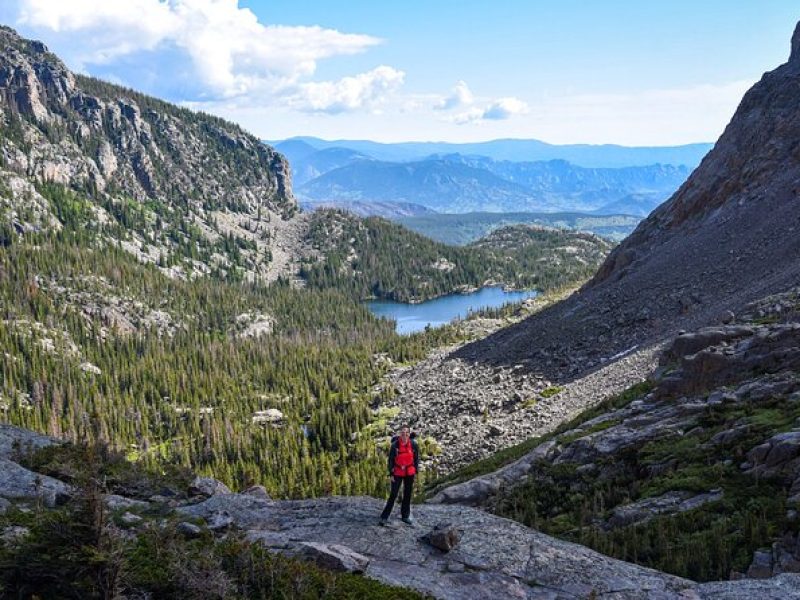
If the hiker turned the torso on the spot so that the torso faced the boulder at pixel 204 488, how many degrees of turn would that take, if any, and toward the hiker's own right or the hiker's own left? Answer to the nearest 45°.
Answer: approximately 135° to the hiker's own right

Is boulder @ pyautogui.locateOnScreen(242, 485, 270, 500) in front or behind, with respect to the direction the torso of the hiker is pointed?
behind

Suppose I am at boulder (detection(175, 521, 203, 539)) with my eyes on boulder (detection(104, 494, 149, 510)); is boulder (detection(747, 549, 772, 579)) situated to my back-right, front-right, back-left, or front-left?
back-right

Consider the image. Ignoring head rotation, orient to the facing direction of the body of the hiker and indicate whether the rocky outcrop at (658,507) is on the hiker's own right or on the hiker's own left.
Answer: on the hiker's own left

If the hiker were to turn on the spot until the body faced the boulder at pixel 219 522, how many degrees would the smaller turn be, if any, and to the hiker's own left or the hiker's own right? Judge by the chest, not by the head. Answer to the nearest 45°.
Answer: approximately 90° to the hiker's own right

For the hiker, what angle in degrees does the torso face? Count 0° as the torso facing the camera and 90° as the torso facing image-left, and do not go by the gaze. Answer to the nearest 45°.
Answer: approximately 0°

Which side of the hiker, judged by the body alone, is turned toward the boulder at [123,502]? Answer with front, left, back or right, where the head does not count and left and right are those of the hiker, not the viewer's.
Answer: right

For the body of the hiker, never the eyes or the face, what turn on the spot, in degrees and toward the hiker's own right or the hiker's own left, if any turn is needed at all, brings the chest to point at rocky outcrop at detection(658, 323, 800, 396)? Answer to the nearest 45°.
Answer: approximately 135° to the hiker's own left
